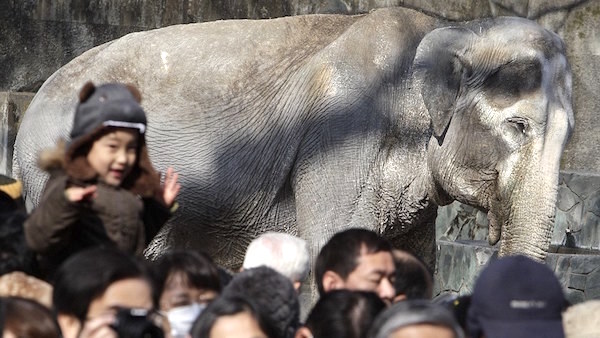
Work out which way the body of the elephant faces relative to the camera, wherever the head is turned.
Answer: to the viewer's right
